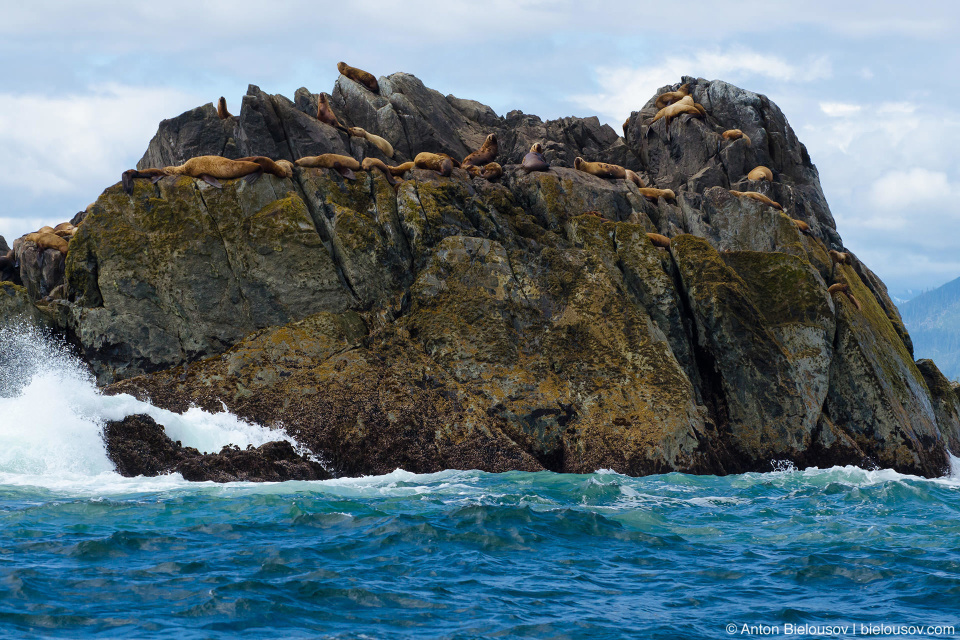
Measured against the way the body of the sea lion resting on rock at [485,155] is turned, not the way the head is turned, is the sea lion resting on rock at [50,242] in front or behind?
behind

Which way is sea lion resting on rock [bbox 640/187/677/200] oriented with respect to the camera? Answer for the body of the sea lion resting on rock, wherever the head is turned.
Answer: to the viewer's right

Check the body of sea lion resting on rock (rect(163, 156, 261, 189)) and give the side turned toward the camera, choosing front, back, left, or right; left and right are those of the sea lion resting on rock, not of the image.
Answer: left

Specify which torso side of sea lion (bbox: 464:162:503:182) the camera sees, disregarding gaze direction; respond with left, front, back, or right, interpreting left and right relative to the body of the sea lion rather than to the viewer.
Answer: left

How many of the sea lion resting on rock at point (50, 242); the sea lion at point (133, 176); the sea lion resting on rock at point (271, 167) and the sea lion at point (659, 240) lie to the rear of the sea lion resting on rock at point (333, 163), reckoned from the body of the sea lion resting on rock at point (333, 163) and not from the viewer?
1

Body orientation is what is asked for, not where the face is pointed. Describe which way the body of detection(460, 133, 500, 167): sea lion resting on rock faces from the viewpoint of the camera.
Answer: to the viewer's right

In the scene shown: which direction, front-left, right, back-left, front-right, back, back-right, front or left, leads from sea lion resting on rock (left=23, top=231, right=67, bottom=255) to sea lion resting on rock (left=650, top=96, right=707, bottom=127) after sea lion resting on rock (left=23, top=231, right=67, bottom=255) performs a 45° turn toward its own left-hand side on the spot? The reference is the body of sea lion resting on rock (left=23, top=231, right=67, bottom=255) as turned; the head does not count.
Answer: back-left

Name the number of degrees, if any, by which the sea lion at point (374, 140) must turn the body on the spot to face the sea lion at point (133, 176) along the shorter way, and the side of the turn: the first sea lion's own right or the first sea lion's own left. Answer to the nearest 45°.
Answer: approximately 45° to the first sea lion's own left

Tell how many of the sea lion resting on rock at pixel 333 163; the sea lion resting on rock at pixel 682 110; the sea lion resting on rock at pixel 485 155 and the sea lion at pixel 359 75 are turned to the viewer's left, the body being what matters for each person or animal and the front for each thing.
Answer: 2
